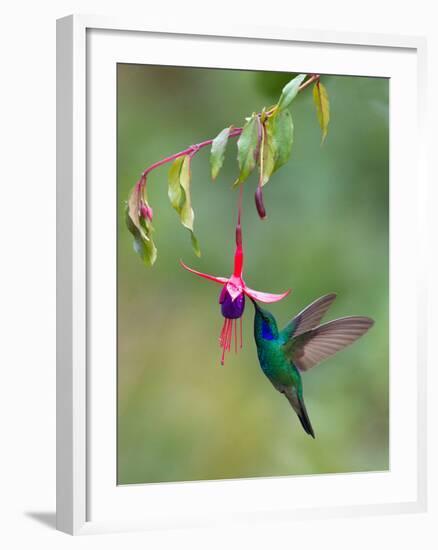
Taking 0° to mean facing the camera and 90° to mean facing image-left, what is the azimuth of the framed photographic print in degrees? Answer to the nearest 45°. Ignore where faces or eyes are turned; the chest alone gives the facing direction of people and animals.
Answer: approximately 315°
